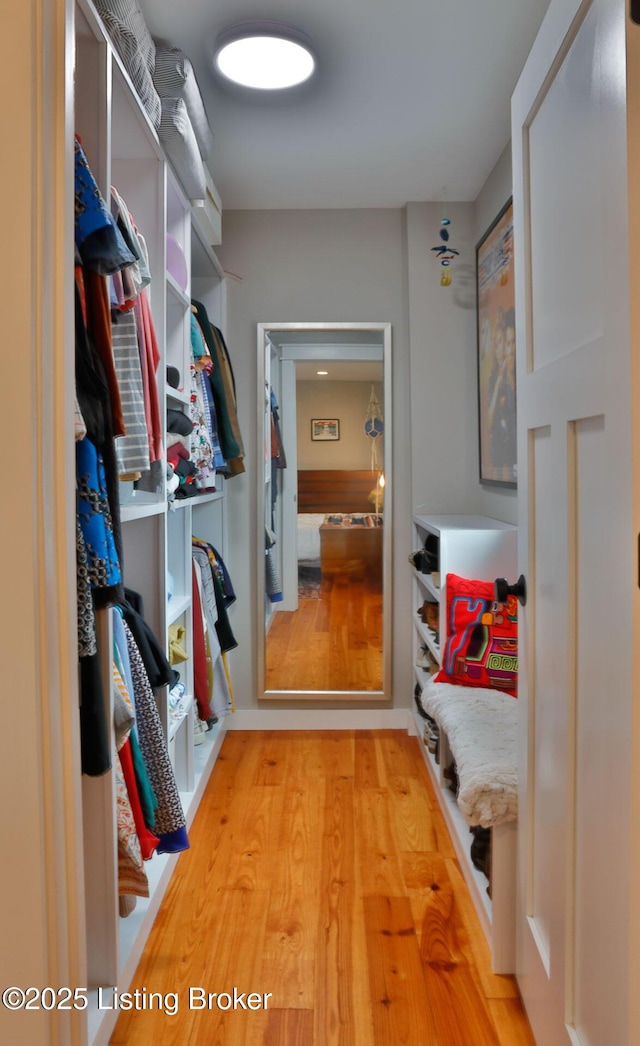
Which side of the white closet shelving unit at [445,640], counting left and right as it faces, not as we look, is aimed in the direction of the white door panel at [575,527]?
left

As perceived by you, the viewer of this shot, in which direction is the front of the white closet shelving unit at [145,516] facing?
facing to the right of the viewer

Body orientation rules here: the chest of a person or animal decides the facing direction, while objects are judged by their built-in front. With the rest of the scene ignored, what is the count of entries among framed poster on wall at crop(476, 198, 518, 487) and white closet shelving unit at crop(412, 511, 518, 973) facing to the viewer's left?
2

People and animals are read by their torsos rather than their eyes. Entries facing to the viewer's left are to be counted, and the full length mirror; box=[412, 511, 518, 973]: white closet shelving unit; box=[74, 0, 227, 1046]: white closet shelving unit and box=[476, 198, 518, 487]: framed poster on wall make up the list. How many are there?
2

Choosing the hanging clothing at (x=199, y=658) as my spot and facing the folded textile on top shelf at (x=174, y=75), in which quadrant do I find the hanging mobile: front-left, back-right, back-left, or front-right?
back-left

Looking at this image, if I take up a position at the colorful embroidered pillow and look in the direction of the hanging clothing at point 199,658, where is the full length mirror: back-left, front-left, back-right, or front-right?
front-right

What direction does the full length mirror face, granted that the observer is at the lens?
facing the viewer

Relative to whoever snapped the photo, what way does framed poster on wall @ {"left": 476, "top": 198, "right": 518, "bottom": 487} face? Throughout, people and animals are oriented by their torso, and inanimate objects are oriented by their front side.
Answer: facing to the left of the viewer

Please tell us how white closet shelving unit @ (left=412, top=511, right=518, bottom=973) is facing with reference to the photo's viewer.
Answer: facing to the left of the viewer

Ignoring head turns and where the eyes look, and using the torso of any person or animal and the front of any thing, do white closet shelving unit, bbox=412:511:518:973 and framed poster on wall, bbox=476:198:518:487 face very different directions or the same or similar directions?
same or similar directions
